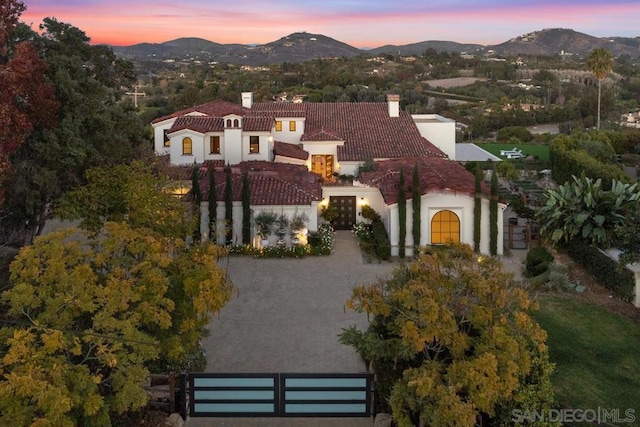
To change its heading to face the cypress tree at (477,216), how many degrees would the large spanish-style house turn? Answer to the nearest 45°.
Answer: approximately 45° to its left

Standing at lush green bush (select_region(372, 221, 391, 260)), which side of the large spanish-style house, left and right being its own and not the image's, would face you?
front

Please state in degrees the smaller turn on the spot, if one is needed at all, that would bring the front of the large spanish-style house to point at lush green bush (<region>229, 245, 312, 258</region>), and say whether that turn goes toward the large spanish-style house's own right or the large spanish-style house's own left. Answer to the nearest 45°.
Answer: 0° — it already faces it

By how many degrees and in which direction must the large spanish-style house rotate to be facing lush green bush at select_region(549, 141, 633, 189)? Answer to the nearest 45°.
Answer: approximately 90° to its left

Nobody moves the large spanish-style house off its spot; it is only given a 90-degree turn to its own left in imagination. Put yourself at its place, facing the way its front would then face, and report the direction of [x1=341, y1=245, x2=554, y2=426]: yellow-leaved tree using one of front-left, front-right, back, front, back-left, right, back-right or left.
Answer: right

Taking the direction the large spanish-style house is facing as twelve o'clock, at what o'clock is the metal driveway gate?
The metal driveway gate is roughly at 12 o'clock from the large spanish-style house.

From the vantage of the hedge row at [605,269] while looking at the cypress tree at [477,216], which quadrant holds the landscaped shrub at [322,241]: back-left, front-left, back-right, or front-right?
front-left

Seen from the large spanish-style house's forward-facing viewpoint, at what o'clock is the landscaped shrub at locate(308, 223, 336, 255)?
The landscaped shrub is roughly at 12 o'clock from the large spanish-style house.

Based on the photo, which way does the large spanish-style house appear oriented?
toward the camera

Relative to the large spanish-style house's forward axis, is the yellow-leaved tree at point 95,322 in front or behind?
in front

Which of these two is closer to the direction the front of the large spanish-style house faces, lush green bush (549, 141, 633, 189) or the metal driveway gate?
the metal driveway gate
